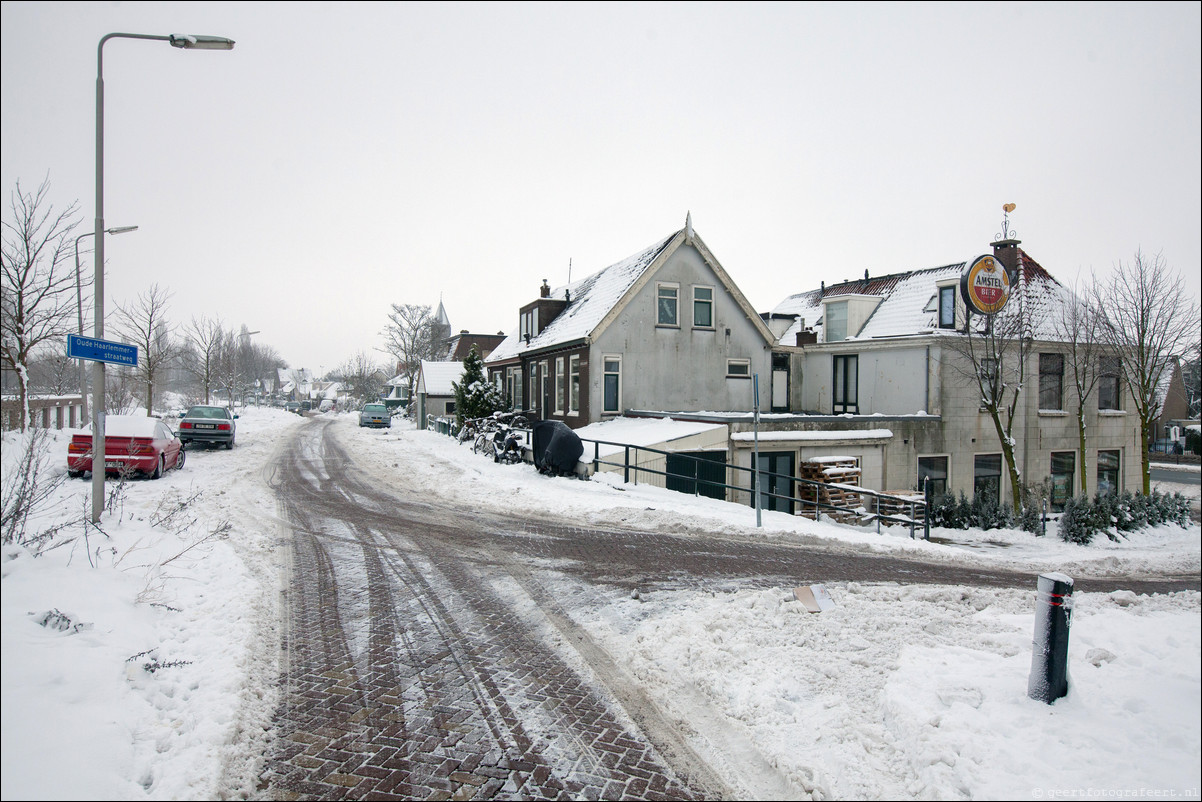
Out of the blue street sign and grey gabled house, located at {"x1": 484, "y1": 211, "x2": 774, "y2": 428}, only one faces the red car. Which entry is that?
the grey gabled house

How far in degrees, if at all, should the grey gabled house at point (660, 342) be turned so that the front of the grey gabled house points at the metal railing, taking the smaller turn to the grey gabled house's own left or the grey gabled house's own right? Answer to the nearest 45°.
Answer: approximately 45° to the grey gabled house's own left

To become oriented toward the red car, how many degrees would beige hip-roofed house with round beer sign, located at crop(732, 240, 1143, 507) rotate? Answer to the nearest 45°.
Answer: approximately 90° to its right

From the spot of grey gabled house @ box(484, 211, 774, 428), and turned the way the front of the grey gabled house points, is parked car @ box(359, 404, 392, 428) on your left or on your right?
on your right

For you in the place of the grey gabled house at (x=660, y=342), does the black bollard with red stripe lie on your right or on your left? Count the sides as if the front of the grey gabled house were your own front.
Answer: on your left

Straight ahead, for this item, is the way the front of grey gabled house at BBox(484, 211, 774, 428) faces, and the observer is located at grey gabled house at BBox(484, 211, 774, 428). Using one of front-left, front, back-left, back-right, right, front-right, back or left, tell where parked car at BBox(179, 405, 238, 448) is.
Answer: front-right

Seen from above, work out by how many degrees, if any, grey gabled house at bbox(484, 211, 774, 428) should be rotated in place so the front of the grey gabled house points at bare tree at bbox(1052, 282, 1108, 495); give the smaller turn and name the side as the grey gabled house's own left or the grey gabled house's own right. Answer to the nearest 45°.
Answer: approximately 135° to the grey gabled house's own left

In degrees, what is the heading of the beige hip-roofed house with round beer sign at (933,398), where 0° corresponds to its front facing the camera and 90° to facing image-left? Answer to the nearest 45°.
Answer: approximately 315°

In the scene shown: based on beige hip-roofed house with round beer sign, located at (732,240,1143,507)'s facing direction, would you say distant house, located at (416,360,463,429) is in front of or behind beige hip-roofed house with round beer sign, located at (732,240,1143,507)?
behind

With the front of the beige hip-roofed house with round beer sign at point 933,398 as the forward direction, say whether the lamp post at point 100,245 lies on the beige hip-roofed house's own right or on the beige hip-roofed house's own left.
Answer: on the beige hip-roofed house's own right

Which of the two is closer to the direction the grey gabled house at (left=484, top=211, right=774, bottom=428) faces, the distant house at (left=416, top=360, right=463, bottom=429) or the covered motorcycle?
the covered motorcycle

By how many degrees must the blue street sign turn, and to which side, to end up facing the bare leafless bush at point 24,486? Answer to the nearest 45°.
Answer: approximately 45° to its right

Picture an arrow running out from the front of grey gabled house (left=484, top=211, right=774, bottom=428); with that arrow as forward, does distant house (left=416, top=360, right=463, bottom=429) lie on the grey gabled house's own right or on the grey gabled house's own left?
on the grey gabled house's own right

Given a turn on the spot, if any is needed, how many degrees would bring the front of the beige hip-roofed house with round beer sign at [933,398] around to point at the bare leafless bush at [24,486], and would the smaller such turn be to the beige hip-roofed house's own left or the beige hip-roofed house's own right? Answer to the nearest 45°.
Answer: approximately 45° to the beige hip-roofed house's own right
